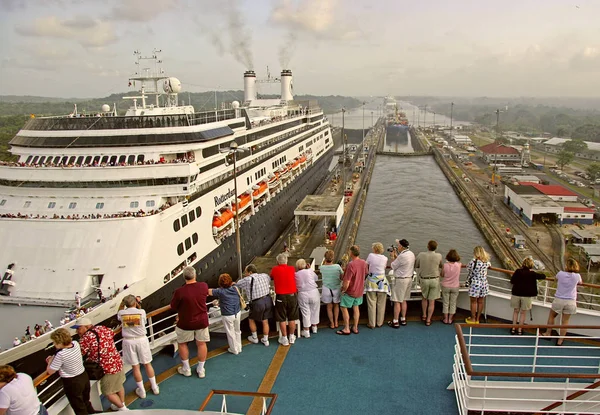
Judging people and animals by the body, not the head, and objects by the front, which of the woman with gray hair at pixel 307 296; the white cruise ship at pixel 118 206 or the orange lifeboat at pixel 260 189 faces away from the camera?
the woman with gray hair

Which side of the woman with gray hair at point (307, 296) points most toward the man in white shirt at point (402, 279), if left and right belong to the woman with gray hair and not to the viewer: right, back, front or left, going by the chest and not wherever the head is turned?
right

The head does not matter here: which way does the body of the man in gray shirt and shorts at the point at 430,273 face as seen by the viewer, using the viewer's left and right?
facing away from the viewer

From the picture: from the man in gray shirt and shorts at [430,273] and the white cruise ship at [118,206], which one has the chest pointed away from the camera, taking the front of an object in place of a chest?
the man in gray shirt and shorts

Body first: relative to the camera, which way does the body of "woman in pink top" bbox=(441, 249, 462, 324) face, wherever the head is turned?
away from the camera

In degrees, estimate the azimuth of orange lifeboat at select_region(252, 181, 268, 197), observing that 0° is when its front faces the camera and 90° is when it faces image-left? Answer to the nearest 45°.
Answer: approximately 45°

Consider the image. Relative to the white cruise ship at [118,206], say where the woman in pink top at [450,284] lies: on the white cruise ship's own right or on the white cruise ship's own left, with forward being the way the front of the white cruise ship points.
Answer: on the white cruise ship's own left

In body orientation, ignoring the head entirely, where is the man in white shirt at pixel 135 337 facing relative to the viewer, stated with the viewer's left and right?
facing away from the viewer

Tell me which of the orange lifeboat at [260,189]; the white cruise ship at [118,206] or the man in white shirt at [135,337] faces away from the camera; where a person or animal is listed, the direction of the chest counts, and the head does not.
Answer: the man in white shirt

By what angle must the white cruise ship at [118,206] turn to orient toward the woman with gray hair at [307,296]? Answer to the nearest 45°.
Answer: approximately 45° to its left

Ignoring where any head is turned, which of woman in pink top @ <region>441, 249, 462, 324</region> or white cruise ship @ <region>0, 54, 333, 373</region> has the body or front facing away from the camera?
the woman in pink top

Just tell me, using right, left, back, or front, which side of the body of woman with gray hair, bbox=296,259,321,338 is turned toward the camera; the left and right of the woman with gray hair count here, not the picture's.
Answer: back

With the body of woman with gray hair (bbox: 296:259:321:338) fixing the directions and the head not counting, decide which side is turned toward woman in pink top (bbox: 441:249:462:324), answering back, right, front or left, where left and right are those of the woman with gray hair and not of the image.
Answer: right

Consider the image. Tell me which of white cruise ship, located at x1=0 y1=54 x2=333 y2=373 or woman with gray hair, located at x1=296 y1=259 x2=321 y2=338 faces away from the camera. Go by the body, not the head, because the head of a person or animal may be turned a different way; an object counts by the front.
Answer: the woman with gray hair

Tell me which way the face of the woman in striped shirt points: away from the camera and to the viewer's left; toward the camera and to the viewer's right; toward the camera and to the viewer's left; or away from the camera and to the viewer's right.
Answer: away from the camera and to the viewer's left

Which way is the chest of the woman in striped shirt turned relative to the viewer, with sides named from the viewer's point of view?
facing away from the viewer and to the left of the viewer
